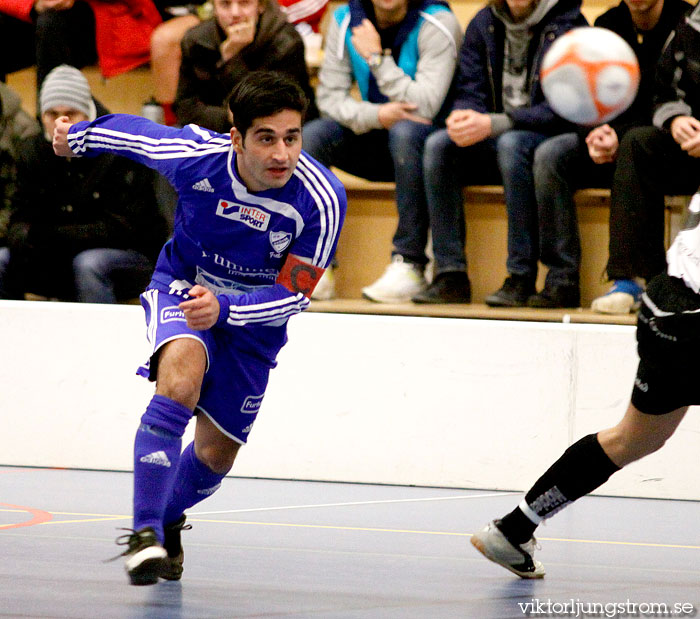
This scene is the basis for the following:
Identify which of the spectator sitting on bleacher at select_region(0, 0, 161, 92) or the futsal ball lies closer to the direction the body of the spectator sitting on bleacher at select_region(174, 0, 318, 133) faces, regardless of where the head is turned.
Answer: the futsal ball

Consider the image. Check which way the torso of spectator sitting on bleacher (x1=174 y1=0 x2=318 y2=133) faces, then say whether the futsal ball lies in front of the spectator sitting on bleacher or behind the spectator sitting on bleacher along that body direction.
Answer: in front

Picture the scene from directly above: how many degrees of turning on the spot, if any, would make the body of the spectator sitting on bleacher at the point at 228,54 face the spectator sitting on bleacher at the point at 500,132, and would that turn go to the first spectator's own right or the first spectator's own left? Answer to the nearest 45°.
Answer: approximately 90° to the first spectator's own left

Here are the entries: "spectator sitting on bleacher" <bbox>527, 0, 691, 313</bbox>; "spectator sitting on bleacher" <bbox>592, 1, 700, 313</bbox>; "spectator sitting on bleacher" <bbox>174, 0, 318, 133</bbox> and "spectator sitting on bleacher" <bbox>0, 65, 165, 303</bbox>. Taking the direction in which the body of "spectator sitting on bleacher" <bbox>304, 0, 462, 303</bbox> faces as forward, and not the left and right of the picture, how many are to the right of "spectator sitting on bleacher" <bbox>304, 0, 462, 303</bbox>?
2

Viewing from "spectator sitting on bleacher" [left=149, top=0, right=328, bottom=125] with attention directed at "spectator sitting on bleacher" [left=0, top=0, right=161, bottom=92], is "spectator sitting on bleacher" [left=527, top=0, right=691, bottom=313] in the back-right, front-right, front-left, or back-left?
back-left

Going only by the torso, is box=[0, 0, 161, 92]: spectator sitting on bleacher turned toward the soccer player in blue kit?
yes

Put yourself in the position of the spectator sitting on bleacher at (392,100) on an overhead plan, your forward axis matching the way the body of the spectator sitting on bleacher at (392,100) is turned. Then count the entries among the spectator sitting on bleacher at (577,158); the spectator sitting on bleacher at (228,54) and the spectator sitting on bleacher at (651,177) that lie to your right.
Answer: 1

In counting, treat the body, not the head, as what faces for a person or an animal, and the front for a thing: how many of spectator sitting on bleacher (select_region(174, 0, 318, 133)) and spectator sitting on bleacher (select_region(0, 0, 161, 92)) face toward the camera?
2

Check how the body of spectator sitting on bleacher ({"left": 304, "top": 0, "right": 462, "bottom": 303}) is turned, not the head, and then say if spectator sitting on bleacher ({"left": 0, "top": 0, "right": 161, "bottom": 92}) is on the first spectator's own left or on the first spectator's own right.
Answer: on the first spectator's own right

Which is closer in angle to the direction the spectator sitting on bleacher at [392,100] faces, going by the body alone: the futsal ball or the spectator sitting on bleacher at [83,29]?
the futsal ball

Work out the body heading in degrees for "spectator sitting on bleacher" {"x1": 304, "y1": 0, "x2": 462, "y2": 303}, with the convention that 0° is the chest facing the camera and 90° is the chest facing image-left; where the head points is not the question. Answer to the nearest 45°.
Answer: approximately 0°
